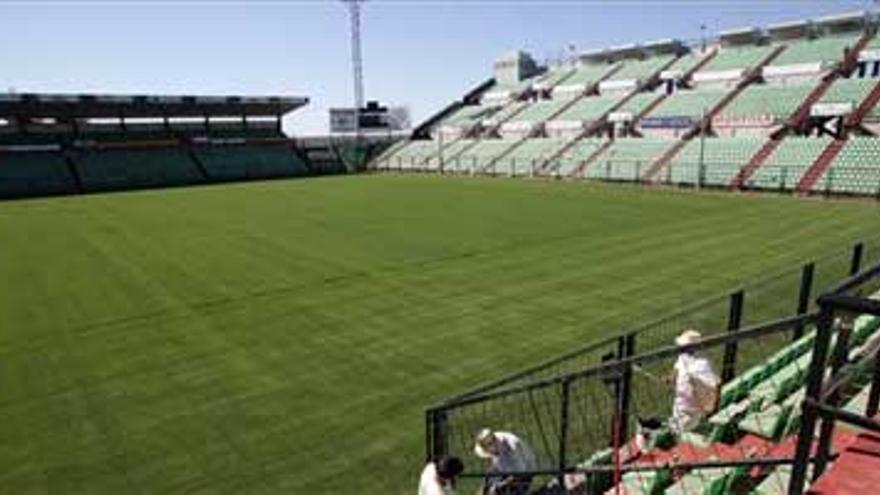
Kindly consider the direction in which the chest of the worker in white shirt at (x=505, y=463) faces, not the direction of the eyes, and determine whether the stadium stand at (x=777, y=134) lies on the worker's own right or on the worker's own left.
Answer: on the worker's own right

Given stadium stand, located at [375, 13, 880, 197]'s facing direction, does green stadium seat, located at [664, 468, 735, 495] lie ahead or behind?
ahead

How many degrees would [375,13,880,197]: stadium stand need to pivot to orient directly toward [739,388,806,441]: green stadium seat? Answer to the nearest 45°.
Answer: approximately 45° to its left

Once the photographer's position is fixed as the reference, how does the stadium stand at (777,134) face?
facing the viewer and to the left of the viewer

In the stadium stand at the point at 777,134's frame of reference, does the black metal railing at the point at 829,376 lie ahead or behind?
ahead

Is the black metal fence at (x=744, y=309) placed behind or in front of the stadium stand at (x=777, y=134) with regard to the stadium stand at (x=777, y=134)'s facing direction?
in front

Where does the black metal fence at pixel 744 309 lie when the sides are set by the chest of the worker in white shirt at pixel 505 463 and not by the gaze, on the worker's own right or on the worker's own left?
on the worker's own right
